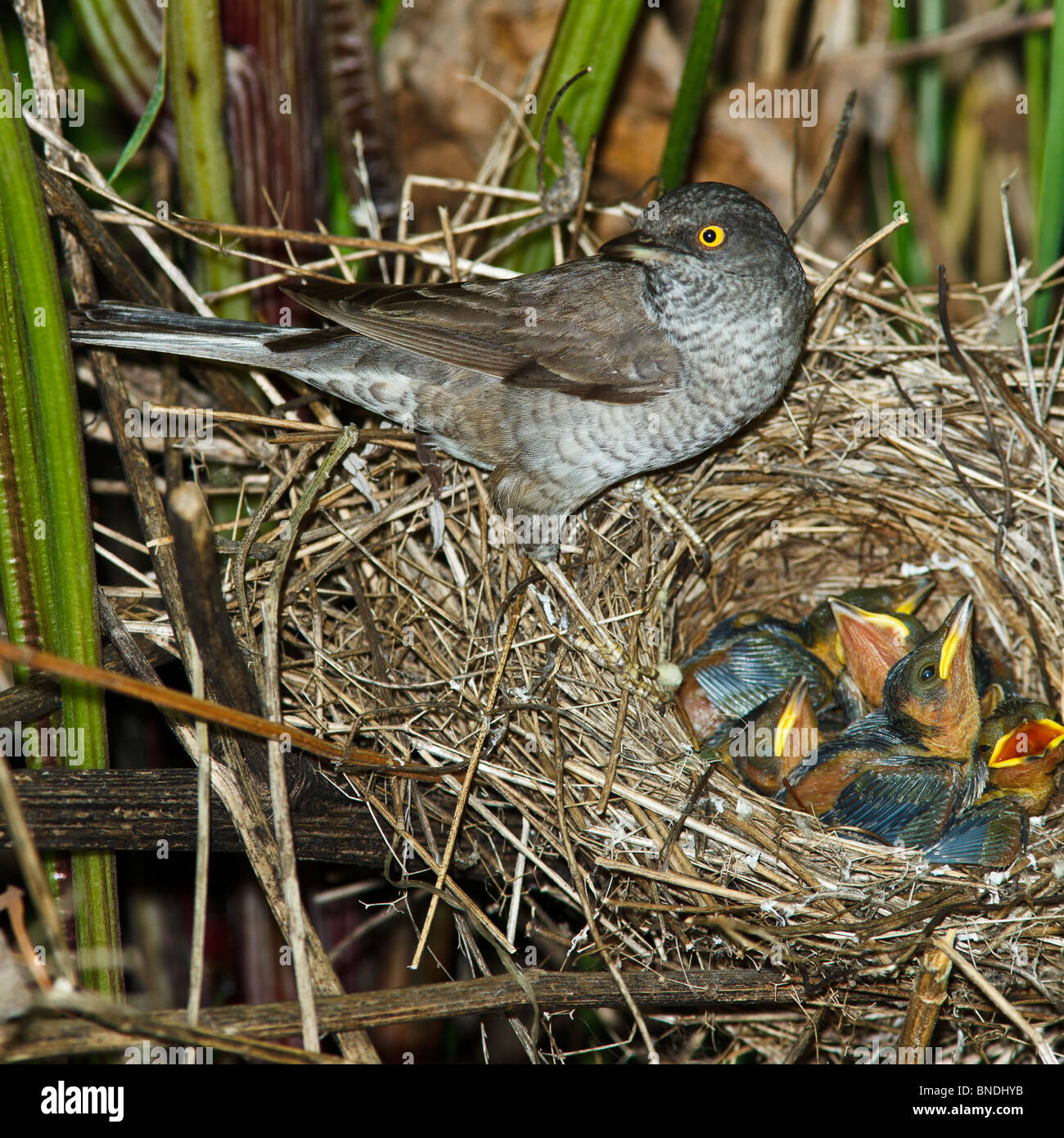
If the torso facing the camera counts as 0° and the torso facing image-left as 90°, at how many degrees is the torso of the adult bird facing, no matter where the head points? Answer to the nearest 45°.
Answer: approximately 270°
